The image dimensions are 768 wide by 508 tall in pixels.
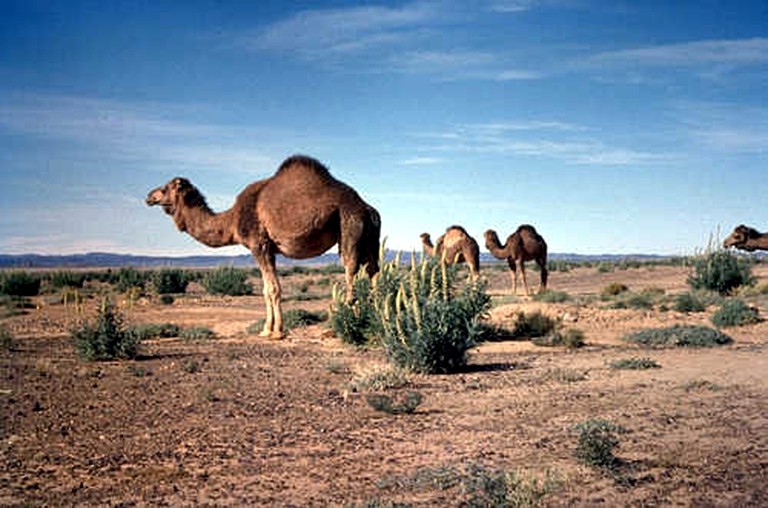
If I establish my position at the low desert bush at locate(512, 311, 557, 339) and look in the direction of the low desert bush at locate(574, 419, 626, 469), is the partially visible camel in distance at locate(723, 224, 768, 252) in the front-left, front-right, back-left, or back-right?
back-left

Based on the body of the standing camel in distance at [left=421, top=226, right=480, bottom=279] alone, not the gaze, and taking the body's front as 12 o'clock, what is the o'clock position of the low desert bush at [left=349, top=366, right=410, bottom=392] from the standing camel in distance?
The low desert bush is roughly at 9 o'clock from the standing camel in distance.

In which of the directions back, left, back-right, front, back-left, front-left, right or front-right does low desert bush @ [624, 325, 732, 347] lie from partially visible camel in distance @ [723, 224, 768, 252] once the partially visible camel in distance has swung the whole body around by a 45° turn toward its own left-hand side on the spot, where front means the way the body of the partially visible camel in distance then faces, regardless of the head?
front-left

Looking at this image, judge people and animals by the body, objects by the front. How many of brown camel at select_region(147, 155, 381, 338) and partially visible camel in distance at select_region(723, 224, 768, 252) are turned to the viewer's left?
2

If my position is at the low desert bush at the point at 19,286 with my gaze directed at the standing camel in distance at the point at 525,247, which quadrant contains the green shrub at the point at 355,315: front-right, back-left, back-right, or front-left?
front-right

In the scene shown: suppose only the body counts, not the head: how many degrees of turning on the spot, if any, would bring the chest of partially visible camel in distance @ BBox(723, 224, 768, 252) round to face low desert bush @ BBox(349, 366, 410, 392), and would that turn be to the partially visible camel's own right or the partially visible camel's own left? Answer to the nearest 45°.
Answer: approximately 90° to the partially visible camel's own left

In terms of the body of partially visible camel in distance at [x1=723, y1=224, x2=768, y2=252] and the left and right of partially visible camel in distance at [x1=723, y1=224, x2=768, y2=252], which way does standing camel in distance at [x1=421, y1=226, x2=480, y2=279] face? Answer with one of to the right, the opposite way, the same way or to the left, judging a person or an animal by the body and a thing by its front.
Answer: the same way

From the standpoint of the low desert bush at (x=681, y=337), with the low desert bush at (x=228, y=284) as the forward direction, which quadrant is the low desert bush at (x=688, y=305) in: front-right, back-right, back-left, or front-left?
front-right

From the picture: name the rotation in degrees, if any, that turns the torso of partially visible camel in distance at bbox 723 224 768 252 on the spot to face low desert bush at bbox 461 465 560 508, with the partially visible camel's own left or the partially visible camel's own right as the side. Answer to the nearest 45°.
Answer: approximately 90° to the partially visible camel's own left

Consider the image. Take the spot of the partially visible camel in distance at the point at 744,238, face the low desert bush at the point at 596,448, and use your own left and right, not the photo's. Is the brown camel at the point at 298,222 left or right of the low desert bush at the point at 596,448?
right

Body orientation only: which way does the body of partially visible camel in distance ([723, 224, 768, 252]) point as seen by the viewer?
to the viewer's left

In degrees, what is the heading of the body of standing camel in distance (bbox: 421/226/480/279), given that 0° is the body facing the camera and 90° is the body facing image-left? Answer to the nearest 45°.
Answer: approximately 90°

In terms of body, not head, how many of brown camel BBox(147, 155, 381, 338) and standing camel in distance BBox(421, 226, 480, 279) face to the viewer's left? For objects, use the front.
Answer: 2

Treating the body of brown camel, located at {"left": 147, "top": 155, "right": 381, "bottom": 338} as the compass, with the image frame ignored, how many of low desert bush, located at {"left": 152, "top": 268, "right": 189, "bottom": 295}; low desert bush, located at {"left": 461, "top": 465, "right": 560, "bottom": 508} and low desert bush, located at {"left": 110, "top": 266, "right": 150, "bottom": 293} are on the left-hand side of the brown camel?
1

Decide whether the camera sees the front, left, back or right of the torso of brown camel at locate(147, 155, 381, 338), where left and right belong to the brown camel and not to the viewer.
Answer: left
